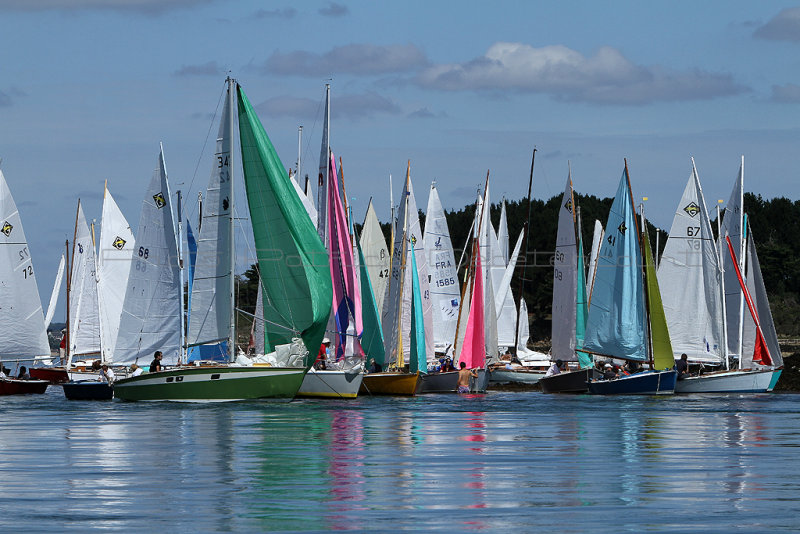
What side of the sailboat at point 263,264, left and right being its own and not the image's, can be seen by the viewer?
right

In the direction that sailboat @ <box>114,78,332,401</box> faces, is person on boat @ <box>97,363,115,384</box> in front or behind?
behind

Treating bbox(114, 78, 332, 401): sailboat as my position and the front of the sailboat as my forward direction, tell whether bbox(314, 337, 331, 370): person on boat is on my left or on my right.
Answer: on my left
